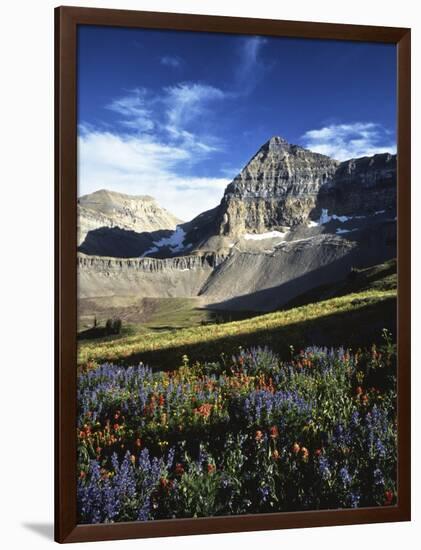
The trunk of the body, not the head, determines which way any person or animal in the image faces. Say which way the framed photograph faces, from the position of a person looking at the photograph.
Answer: facing the viewer and to the right of the viewer
